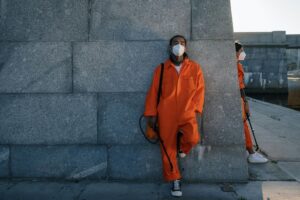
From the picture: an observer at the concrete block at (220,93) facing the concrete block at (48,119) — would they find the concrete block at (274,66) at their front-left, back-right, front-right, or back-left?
back-right

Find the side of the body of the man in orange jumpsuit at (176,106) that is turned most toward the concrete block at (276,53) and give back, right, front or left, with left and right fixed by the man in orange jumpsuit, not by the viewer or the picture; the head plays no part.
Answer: back

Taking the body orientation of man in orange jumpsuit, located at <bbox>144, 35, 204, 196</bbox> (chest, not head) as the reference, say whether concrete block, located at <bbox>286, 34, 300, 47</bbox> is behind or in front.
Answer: behind

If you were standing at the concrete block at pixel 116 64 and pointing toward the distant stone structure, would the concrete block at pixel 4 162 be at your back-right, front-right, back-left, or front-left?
back-left

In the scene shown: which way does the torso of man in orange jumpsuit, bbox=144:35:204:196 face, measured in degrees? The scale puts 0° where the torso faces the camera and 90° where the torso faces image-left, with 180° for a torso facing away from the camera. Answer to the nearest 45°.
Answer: approximately 0°

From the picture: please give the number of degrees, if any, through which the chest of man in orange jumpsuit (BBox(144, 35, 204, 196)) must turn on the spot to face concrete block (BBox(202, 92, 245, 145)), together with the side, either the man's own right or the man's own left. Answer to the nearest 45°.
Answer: approximately 135° to the man's own left

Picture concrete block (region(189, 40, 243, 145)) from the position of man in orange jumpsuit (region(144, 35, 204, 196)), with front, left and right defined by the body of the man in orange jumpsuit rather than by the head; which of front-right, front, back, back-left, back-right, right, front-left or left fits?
back-left

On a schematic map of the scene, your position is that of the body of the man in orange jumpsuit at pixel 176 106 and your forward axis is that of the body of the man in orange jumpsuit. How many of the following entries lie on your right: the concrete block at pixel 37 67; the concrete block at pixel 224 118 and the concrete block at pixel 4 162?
2

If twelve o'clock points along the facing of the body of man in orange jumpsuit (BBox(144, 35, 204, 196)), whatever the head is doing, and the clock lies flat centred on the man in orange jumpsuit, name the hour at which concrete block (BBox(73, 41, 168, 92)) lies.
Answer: The concrete block is roughly at 4 o'clock from the man in orange jumpsuit.

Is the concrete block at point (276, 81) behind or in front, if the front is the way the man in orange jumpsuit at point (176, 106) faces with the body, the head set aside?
behind

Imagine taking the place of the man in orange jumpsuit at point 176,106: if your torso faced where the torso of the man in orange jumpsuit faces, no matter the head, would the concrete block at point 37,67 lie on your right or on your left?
on your right
